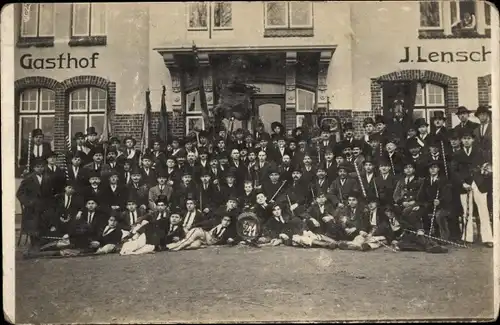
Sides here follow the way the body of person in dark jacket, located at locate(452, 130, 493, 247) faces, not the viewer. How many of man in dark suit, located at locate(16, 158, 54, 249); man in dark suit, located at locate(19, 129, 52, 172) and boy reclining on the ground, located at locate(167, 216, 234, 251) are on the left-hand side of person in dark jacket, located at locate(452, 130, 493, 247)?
0

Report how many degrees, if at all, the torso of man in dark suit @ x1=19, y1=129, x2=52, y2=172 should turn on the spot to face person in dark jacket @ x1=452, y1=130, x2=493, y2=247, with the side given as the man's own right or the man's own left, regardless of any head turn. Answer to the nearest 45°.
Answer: approximately 45° to the man's own left

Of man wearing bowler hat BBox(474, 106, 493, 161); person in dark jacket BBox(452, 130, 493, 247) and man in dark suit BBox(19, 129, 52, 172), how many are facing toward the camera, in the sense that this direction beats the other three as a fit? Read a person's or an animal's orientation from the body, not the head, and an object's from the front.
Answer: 3

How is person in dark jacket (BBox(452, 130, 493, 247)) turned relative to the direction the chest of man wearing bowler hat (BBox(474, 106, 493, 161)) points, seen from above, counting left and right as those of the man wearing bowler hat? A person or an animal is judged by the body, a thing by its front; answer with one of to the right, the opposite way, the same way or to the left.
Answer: the same way

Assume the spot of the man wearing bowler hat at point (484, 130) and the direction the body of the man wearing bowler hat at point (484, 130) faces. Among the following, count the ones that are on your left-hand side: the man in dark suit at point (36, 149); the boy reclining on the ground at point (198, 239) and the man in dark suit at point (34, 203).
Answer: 0

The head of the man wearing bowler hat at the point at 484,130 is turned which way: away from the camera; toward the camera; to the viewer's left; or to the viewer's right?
toward the camera

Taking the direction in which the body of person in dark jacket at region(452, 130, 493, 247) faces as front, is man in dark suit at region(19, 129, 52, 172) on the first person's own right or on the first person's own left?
on the first person's own right

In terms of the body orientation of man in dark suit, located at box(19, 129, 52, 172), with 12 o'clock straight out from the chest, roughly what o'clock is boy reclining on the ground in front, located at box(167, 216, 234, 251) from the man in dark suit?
The boy reclining on the ground in front is roughly at 10 o'clock from the man in dark suit.

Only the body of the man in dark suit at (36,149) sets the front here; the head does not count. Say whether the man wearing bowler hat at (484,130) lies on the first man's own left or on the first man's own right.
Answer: on the first man's own left

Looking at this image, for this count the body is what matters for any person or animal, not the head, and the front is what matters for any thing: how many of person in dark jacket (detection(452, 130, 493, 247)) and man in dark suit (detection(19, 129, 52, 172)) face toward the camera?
2

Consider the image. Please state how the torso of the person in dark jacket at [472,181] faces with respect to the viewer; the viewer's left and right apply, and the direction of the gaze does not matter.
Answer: facing the viewer

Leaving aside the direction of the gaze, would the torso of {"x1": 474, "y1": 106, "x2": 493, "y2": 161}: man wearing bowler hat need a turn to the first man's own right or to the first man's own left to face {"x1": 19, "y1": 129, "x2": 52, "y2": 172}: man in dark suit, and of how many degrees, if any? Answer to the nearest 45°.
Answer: approximately 45° to the first man's own right

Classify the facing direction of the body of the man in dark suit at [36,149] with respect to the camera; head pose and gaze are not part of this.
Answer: toward the camera

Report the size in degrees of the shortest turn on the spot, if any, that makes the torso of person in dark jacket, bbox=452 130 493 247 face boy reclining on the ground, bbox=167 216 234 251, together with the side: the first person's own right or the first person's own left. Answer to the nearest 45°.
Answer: approximately 45° to the first person's own right
